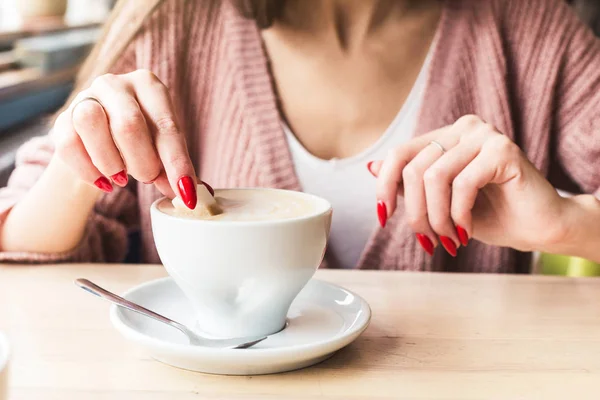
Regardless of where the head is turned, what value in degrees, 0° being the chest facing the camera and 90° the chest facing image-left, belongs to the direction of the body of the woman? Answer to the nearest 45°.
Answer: approximately 0°

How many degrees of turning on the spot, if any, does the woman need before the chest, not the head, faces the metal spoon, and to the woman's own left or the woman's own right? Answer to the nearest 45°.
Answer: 0° — they already face it

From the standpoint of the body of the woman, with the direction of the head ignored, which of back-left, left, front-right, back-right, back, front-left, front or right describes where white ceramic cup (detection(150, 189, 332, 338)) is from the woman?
front

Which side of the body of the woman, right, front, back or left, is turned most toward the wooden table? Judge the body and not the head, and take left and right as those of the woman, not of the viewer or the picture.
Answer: front

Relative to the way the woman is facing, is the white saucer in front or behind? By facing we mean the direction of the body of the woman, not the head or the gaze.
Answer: in front
